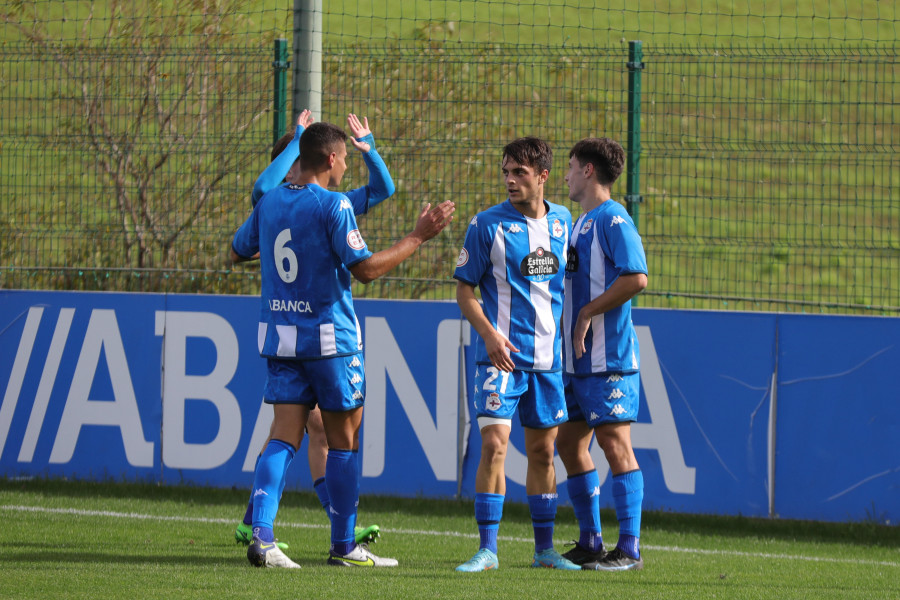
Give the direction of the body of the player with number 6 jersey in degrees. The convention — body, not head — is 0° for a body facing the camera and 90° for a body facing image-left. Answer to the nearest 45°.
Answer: approximately 225°

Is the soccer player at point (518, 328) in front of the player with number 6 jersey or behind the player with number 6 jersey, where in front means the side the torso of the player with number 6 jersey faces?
in front

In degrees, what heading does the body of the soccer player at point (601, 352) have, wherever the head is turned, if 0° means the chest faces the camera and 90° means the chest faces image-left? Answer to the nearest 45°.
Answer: approximately 45°

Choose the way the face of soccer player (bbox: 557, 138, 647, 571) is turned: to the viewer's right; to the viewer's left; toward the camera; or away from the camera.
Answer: to the viewer's left

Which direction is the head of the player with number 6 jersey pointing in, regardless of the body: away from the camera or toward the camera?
away from the camera

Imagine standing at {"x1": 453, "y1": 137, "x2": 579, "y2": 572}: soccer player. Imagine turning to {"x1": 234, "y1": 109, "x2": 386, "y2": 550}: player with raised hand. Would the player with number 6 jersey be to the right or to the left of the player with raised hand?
left

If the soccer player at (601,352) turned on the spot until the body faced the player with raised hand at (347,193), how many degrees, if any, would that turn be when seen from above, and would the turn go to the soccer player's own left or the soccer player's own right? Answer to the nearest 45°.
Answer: approximately 45° to the soccer player's own right
